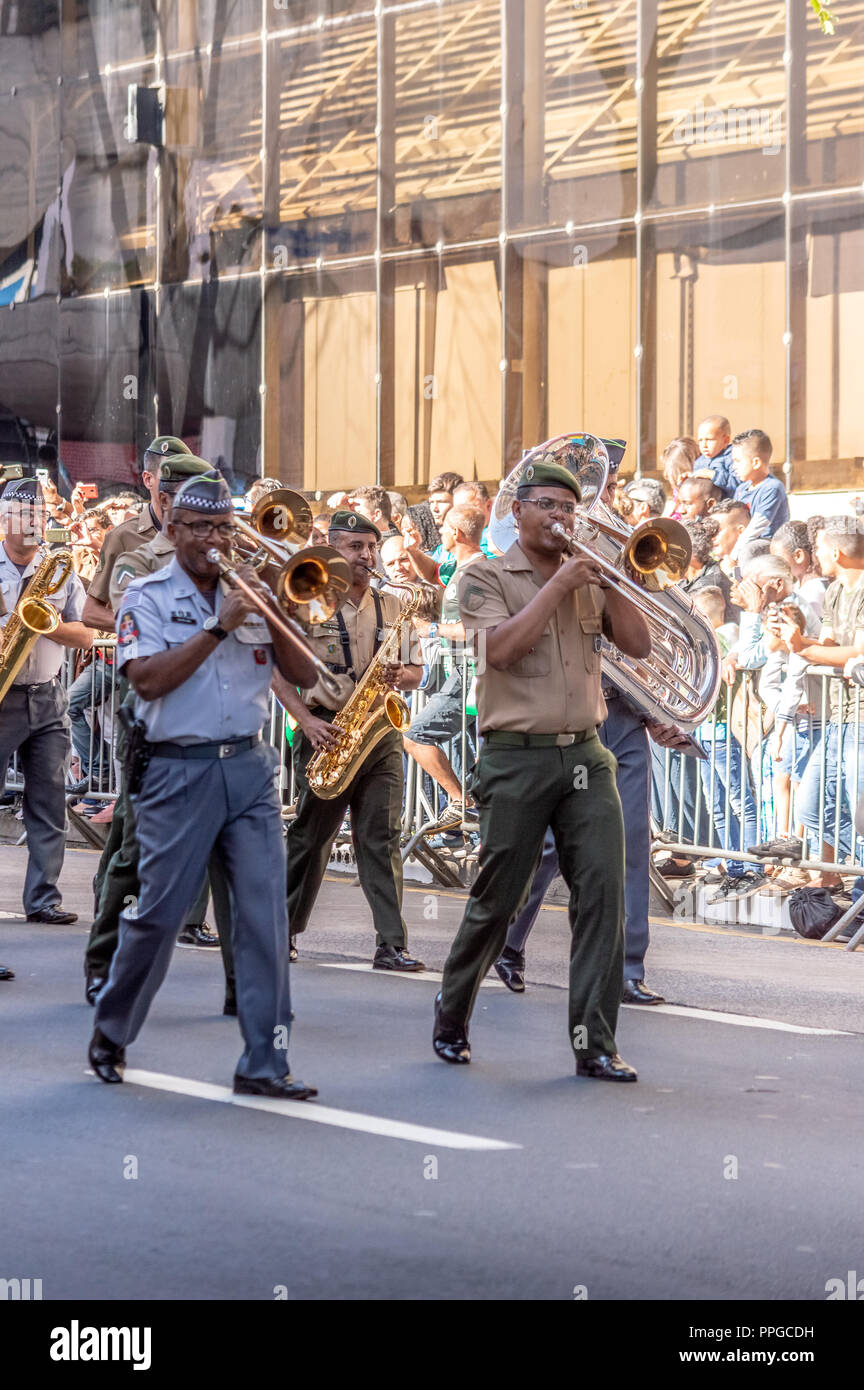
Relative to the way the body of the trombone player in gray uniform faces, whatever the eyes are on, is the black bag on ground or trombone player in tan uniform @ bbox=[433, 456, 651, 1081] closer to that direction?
the trombone player in tan uniform

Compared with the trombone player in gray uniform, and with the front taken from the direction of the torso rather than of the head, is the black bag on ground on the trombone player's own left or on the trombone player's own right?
on the trombone player's own left

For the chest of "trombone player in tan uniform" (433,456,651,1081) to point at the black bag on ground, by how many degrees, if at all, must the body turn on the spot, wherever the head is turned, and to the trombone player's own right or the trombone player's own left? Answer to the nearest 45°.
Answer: approximately 135° to the trombone player's own left

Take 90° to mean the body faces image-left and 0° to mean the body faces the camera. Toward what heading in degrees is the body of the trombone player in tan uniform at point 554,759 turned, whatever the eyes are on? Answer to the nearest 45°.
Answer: approximately 315°

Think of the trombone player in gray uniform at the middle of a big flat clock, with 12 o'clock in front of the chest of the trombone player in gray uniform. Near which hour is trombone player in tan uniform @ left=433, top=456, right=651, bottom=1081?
The trombone player in tan uniform is roughly at 10 o'clock from the trombone player in gray uniform.

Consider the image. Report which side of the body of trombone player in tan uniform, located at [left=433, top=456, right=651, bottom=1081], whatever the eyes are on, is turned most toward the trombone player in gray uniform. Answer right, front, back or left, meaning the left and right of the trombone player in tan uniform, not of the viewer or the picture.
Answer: right

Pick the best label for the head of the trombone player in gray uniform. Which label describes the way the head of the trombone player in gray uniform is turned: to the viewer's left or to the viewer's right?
to the viewer's right

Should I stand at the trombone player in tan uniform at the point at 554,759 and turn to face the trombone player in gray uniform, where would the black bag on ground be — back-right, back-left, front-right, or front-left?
back-right

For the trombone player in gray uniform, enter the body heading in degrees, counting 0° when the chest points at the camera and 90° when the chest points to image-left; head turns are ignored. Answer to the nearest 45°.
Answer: approximately 315°
